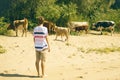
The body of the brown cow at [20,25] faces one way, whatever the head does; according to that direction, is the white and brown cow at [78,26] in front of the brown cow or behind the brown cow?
behind

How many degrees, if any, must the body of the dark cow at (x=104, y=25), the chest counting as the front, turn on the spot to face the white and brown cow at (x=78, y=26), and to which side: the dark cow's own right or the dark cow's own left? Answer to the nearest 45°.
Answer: approximately 45° to the dark cow's own left

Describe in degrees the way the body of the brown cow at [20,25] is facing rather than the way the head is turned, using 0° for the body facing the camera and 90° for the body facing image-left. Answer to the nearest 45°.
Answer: approximately 90°

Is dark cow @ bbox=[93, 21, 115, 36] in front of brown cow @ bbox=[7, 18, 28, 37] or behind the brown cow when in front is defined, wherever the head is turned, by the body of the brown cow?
behind

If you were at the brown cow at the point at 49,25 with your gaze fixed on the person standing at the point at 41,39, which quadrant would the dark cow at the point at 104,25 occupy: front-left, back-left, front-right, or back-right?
back-left

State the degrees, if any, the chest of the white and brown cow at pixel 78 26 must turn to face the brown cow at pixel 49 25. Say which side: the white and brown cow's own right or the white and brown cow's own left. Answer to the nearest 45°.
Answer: approximately 45° to the white and brown cow's own left

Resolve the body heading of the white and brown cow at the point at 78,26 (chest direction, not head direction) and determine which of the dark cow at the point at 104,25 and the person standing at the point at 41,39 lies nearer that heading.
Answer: the person standing

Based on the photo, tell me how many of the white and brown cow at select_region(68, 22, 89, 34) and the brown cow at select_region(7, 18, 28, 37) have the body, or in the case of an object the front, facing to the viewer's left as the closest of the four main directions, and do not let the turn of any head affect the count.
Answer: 2
